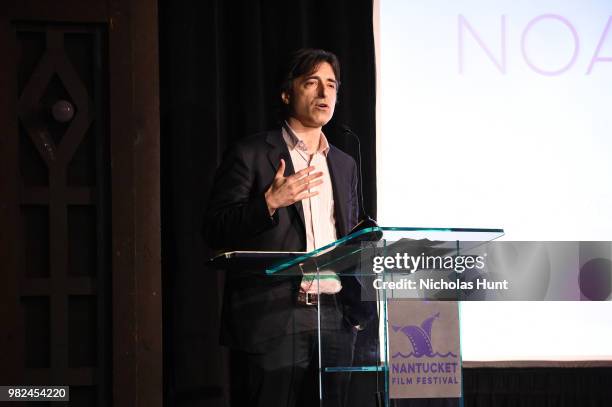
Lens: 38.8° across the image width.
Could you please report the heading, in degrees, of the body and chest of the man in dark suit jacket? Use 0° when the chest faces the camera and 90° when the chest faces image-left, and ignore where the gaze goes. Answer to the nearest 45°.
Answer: approximately 315°

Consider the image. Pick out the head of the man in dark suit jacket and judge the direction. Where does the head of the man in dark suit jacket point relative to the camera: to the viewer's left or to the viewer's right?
to the viewer's right
